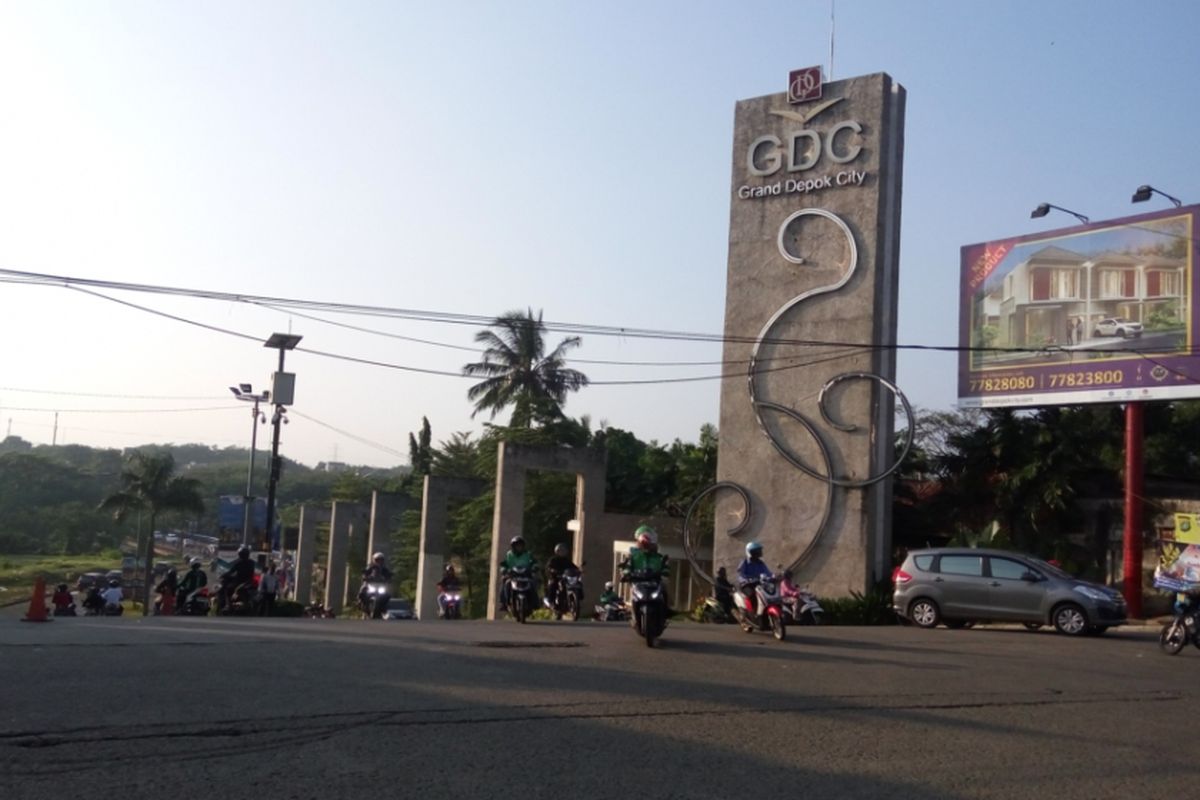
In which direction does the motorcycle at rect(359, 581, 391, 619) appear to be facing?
toward the camera

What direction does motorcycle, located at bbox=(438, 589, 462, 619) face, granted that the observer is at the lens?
facing the viewer

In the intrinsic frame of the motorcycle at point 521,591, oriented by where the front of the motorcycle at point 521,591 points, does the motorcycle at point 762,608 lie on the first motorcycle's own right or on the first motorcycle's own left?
on the first motorcycle's own left

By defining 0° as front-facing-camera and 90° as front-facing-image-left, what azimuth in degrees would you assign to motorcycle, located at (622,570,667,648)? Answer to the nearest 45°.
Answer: approximately 0°

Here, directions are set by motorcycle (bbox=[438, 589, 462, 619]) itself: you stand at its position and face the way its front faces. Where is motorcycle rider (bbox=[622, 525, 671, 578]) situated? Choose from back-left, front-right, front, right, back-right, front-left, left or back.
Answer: front

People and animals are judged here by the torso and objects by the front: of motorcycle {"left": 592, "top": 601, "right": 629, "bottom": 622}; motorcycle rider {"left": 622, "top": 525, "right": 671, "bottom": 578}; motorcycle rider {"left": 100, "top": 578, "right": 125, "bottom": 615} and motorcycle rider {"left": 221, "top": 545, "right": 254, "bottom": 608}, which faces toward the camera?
motorcycle rider {"left": 622, "top": 525, "right": 671, "bottom": 578}

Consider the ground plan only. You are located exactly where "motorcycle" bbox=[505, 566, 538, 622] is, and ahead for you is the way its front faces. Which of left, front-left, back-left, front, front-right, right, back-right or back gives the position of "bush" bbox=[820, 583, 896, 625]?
back-left

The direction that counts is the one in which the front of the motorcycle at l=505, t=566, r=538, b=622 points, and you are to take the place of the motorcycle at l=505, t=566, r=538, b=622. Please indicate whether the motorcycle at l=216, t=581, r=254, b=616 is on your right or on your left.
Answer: on your right

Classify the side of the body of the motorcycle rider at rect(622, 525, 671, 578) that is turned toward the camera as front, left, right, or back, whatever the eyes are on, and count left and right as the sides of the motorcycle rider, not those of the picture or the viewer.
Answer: front

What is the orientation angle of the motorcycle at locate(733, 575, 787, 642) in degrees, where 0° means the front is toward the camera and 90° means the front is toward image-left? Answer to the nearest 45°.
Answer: approximately 315°
